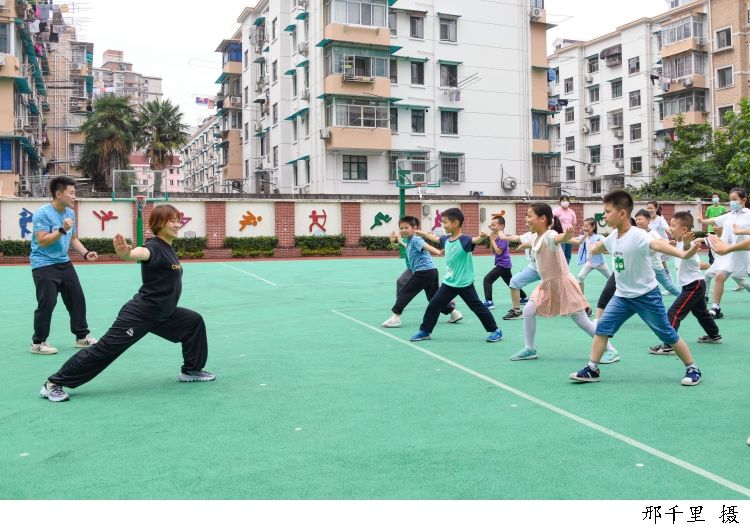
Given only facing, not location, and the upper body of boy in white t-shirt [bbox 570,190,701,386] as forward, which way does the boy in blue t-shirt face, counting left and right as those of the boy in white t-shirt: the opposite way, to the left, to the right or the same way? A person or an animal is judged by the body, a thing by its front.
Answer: the same way

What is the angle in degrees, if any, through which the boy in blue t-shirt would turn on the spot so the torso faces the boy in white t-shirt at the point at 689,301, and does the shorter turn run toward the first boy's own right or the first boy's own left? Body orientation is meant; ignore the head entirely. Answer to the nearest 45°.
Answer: approximately 90° to the first boy's own left

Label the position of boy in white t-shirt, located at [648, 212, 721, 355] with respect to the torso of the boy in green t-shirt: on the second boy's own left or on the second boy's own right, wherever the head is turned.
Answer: on the second boy's own left

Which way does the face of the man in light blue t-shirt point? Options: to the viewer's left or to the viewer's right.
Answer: to the viewer's right

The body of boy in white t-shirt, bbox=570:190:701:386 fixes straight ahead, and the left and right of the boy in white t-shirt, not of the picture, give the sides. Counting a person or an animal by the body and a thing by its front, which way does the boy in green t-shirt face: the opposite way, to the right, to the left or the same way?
the same way

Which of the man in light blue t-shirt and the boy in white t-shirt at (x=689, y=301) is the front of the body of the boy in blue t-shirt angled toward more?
the man in light blue t-shirt

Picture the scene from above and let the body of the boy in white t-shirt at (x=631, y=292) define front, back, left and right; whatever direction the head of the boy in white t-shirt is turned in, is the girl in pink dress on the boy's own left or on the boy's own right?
on the boy's own right

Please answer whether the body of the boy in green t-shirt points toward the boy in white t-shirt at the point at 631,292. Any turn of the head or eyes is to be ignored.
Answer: no

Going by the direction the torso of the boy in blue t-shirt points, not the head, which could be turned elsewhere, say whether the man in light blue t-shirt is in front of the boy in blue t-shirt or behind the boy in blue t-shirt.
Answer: in front

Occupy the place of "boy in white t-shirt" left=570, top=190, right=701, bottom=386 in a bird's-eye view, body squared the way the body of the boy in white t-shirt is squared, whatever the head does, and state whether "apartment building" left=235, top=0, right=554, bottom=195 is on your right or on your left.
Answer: on your right

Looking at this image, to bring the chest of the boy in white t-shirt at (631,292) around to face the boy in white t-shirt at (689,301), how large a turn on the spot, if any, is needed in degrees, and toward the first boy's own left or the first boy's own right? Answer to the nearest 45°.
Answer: approximately 135° to the first boy's own right

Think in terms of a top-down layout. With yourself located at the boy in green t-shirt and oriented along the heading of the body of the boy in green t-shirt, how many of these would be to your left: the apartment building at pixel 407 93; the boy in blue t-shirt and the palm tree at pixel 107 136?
0

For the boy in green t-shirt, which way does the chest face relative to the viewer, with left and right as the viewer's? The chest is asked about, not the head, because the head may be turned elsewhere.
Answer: facing the viewer and to the left of the viewer

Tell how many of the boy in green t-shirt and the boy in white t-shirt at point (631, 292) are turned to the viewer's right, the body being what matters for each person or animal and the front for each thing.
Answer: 0

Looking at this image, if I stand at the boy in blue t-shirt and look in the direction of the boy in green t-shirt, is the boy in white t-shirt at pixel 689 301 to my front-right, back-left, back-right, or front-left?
front-left

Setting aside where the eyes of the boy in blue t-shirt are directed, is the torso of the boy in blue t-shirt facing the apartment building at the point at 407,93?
no

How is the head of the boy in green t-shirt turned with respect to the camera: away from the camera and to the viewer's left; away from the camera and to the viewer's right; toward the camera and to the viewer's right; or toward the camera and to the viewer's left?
toward the camera and to the viewer's left
